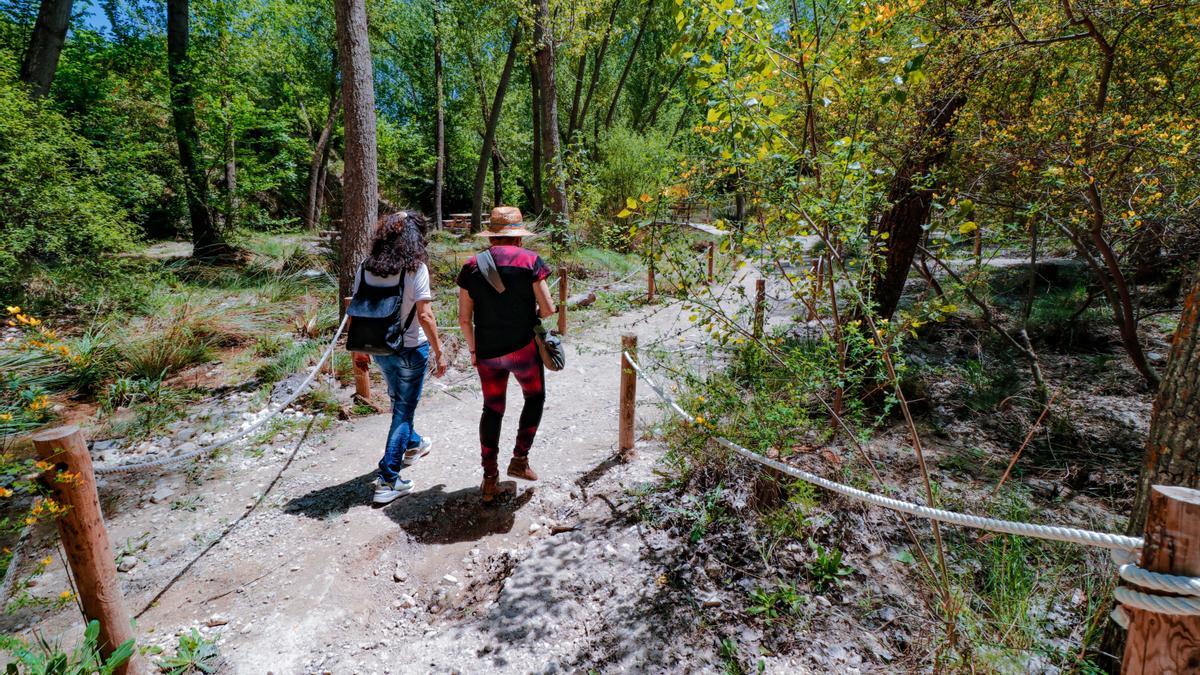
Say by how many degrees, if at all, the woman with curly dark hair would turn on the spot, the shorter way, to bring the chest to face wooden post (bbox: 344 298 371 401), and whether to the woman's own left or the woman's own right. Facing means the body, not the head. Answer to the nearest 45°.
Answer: approximately 45° to the woman's own left

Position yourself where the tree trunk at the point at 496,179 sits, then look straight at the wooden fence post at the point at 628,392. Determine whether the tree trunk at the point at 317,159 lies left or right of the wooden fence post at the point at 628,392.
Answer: right

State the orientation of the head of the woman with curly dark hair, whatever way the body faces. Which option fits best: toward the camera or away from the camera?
away from the camera

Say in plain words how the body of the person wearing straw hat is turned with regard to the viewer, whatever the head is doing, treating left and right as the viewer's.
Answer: facing away from the viewer

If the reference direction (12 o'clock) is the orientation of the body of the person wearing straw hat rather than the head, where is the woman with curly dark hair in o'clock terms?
The woman with curly dark hair is roughly at 10 o'clock from the person wearing straw hat.

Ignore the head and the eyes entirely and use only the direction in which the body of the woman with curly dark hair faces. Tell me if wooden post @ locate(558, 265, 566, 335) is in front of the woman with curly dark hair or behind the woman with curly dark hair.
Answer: in front

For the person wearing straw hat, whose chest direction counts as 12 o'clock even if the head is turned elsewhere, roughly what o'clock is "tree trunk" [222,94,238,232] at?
The tree trunk is roughly at 11 o'clock from the person wearing straw hat.

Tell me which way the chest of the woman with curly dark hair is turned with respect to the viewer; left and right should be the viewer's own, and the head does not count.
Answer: facing away from the viewer and to the right of the viewer

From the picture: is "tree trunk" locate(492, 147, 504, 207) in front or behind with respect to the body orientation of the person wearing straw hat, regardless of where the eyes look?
in front

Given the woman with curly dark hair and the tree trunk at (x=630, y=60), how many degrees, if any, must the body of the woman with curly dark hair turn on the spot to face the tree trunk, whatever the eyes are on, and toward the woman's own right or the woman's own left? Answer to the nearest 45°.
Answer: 0° — they already face it

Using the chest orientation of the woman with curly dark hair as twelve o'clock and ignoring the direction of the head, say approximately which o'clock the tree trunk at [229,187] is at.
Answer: The tree trunk is roughly at 10 o'clock from the woman with curly dark hair.

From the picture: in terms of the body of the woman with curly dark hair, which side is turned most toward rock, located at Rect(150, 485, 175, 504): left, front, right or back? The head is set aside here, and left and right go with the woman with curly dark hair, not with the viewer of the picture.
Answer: left

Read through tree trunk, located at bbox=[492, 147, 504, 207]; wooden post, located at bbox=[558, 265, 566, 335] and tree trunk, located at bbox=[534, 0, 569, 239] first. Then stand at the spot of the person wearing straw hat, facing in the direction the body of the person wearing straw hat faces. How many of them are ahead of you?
3

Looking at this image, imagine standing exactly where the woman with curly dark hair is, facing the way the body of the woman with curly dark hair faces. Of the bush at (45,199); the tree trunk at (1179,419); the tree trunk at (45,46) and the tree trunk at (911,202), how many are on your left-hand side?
2
